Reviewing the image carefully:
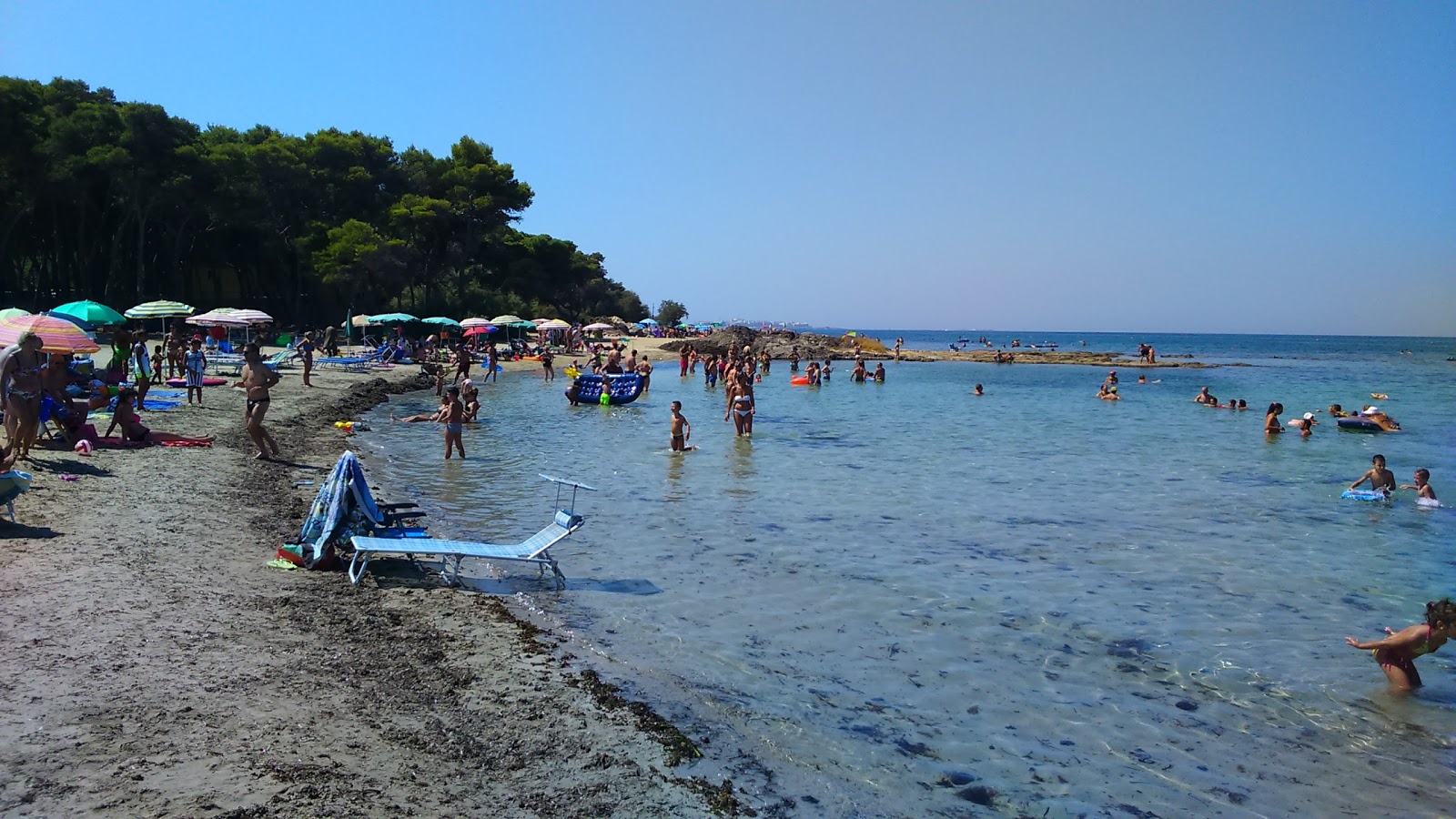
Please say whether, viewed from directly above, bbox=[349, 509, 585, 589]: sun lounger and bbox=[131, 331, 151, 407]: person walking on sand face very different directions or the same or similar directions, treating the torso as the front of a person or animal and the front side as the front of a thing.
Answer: very different directions

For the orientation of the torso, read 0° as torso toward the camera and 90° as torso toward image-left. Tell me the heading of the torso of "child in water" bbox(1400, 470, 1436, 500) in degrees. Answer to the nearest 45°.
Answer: approximately 90°

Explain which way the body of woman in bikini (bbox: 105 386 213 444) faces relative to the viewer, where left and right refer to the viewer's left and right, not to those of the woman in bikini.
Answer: facing to the right of the viewer

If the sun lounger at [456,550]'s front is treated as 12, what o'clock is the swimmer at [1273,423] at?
The swimmer is roughly at 5 o'clock from the sun lounger.

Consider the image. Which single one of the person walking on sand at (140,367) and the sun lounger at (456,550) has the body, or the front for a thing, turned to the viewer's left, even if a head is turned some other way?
the sun lounger

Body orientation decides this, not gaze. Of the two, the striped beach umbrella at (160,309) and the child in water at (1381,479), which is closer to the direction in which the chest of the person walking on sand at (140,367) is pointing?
the child in water

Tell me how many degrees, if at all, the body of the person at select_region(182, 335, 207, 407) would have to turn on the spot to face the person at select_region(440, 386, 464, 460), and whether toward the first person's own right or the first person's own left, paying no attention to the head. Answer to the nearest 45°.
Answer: approximately 45° to the first person's own left

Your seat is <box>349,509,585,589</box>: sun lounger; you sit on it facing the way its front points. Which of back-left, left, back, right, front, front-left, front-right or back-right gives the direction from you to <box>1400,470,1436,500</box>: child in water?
back
